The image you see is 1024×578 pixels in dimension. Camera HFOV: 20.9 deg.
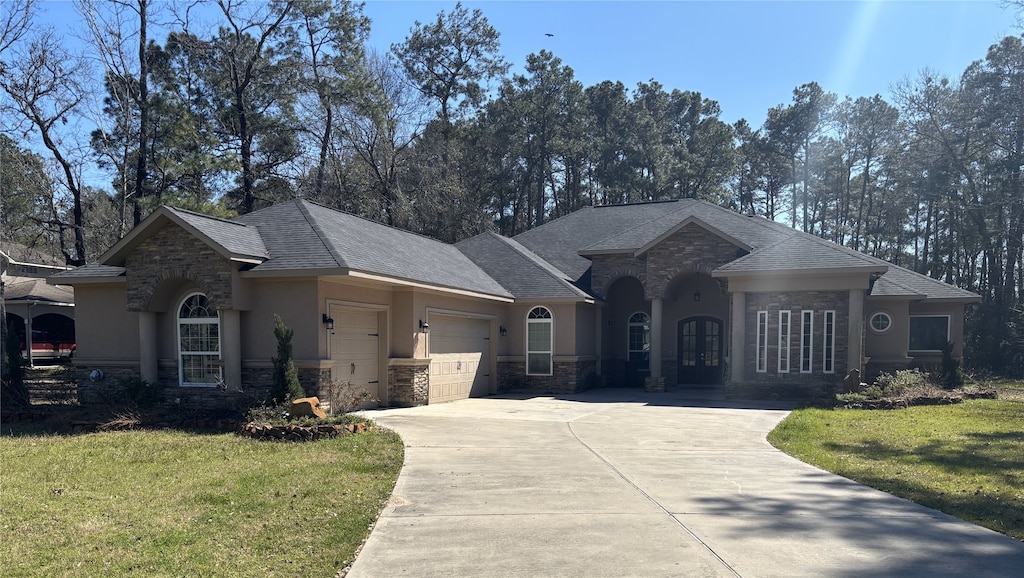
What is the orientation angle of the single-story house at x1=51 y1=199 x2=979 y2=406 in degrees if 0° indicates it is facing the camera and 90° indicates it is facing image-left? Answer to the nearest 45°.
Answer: approximately 0°

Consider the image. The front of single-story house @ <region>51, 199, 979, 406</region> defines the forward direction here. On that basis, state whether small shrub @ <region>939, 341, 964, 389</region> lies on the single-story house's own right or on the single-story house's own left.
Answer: on the single-story house's own left

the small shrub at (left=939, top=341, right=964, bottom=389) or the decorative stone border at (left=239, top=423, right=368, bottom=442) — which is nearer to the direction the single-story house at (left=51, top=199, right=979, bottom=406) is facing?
the decorative stone border
